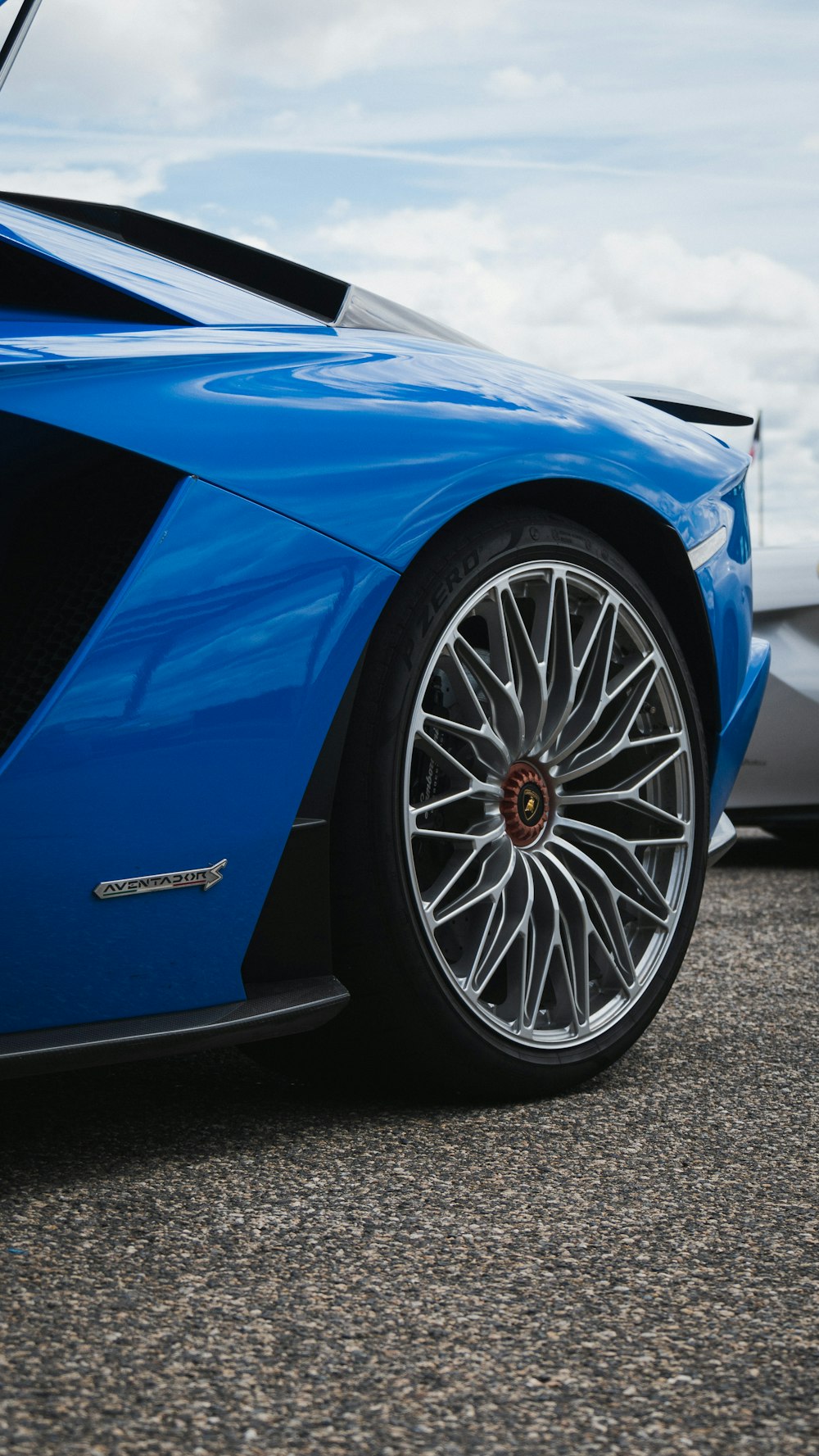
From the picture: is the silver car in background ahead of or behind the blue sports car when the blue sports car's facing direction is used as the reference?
behind

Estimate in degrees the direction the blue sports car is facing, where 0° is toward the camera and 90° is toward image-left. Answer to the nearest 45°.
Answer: approximately 45°
